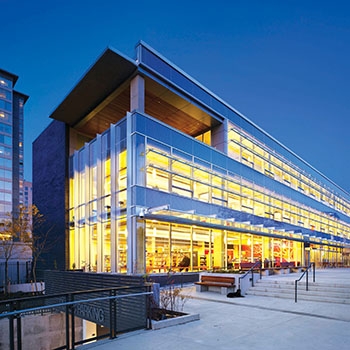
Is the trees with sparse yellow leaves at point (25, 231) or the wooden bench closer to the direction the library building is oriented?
the wooden bench

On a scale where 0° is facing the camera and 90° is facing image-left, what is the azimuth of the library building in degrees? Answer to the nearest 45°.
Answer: approximately 315°

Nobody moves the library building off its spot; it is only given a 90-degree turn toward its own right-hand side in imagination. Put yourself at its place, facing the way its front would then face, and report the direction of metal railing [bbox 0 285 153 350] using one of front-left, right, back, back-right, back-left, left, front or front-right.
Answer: front-left

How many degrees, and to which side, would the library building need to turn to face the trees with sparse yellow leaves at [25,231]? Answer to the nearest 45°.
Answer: approximately 135° to its right

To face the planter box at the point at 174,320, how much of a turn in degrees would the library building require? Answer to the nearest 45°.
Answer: approximately 45° to its right
